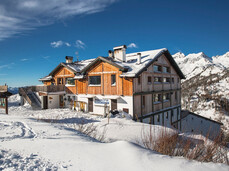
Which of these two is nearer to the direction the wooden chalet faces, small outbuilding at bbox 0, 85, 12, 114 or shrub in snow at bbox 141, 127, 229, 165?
the small outbuilding

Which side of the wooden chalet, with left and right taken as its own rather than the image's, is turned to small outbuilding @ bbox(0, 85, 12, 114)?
front

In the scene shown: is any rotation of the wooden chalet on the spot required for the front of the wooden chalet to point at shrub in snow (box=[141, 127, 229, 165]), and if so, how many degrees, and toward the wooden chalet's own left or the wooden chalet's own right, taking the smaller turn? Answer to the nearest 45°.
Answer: approximately 45° to the wooden chalet's own left

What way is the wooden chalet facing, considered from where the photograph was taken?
facing the viewer and to the left of the viewer
